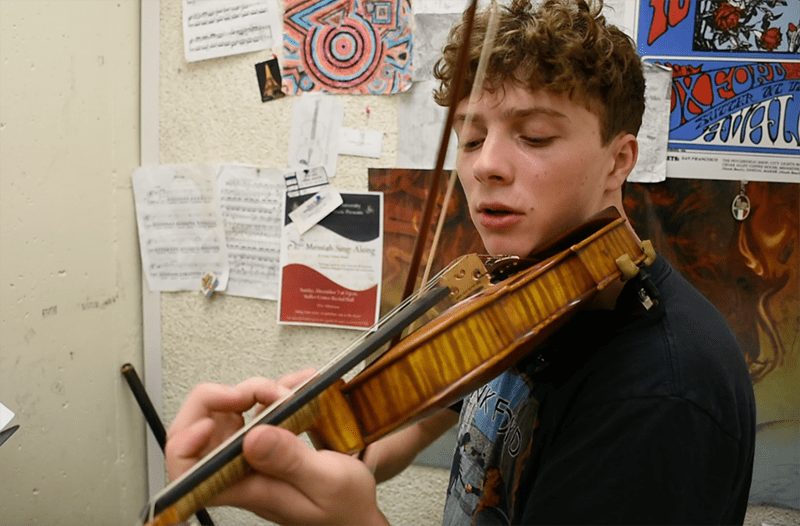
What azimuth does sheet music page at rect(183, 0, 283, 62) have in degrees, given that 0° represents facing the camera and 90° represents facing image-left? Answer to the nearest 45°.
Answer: approximately 0°

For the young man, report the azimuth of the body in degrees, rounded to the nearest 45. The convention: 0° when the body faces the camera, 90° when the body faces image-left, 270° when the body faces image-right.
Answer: approximately 45°

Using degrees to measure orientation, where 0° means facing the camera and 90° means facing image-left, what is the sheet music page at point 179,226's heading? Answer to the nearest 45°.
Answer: approximately 0°

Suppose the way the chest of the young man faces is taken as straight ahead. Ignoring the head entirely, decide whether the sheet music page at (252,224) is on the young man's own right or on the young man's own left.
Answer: on the young man's own right

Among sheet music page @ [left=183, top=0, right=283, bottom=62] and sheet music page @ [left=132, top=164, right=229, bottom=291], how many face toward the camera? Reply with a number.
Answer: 2

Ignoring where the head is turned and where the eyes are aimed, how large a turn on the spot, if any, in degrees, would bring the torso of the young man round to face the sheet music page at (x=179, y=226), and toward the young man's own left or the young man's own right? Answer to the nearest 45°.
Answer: approximately 90° to the young man's own right
